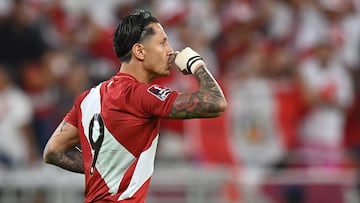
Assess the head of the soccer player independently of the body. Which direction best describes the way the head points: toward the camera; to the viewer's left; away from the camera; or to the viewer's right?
to the viewer's right

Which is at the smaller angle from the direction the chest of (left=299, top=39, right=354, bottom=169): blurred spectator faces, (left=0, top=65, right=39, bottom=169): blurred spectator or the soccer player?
the soccer player

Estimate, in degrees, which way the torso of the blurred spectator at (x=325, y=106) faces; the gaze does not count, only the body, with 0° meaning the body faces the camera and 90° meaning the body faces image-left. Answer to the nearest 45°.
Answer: approximately 0°

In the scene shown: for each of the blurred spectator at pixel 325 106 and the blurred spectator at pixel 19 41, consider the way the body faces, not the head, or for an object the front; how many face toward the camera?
2

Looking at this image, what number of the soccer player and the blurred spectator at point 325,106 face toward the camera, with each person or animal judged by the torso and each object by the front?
1

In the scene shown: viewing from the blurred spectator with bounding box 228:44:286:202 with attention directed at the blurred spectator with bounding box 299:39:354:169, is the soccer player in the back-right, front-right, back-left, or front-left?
back-right

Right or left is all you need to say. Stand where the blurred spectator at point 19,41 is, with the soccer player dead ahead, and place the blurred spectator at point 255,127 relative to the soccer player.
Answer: left

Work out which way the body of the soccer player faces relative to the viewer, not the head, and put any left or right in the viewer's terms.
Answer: facing away from the viewer and to the right of the viewer

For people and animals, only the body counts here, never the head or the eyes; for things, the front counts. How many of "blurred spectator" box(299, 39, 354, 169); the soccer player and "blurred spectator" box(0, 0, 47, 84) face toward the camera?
2

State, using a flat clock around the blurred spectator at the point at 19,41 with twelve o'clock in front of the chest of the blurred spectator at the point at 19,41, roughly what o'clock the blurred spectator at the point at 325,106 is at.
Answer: the blurred spectator at the point at 325,106 is roughly at 10 o'clock from the blurred spectator at the point at 19,41.
